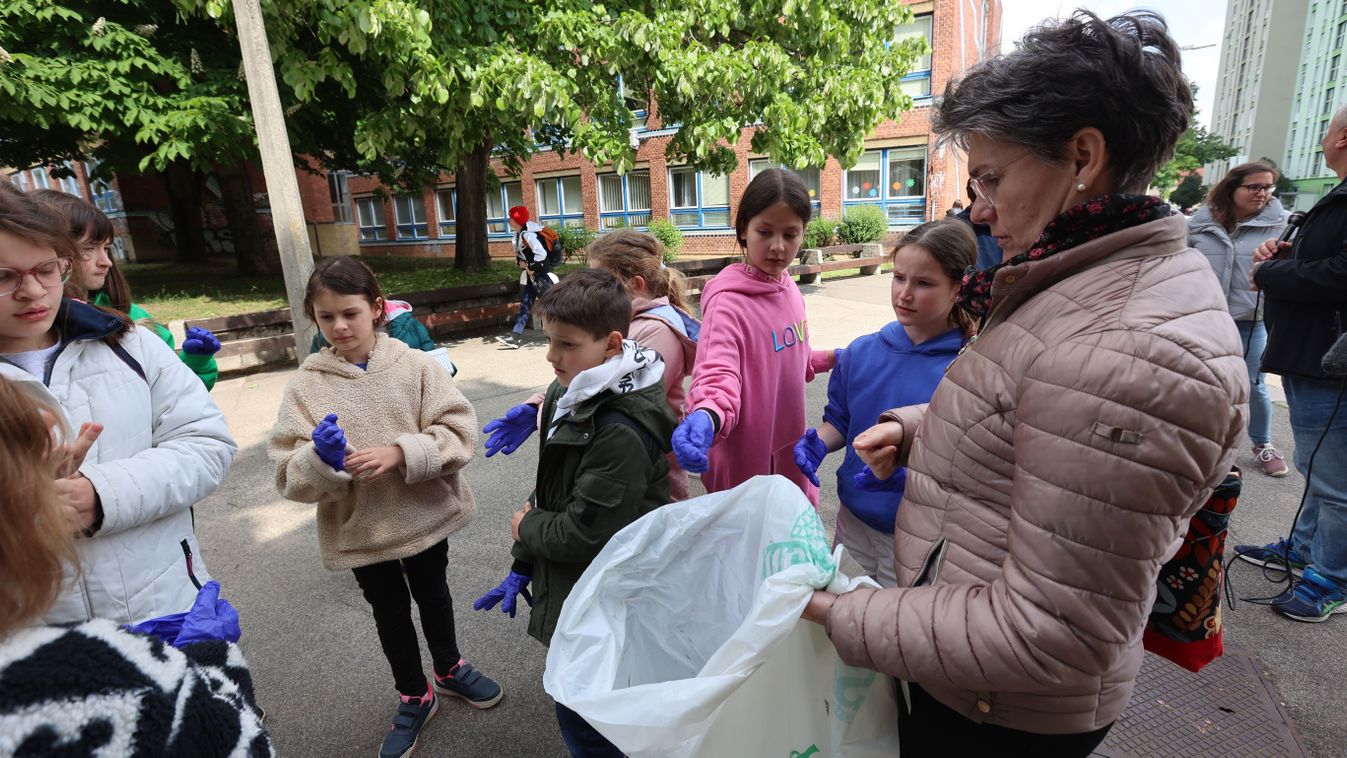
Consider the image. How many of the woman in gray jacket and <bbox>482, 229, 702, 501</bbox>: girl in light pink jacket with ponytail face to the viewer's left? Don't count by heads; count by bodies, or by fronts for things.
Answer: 1

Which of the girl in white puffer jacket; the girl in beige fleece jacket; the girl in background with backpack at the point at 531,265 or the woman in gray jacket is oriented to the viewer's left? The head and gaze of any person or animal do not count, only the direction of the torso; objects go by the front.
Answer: the girl in background with backpack

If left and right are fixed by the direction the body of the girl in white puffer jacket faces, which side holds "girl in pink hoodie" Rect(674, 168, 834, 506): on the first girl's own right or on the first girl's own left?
on the first girl's own left

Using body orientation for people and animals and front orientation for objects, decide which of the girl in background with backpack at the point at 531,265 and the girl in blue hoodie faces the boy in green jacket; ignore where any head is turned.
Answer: the girl in blue hoodie

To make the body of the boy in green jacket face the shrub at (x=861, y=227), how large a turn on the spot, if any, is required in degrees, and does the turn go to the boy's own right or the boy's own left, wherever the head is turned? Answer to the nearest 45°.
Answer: approximately 180°

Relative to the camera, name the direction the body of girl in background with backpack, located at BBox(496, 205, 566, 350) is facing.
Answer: to the viewer's left

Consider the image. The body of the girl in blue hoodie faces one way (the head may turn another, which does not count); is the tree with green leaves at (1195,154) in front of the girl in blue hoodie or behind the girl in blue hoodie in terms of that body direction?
behind

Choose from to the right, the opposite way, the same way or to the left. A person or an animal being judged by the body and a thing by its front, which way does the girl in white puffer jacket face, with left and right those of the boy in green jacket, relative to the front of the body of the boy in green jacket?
to the left
